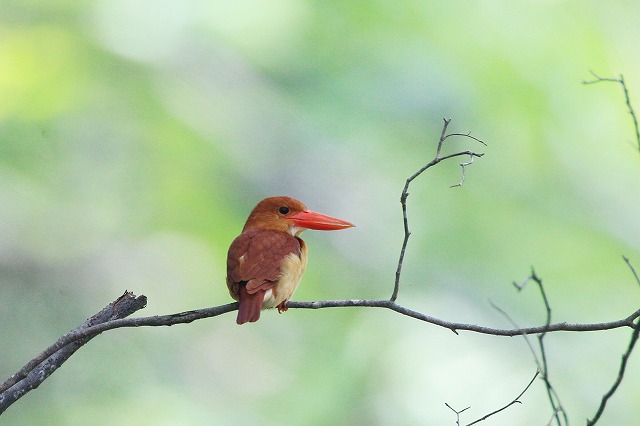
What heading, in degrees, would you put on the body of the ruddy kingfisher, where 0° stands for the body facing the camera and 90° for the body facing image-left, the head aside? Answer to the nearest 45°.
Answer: approximately 225°
